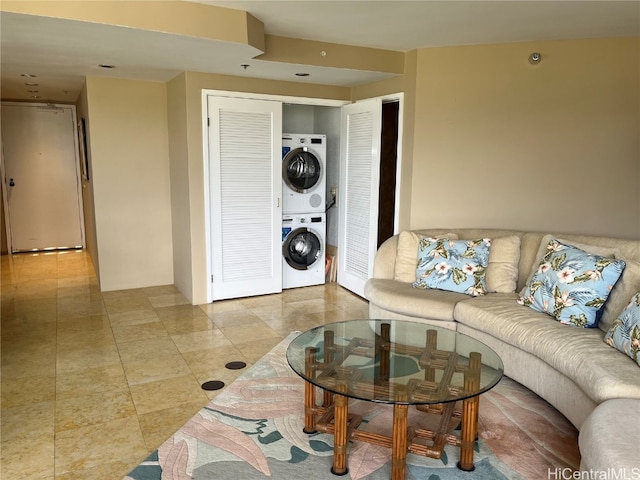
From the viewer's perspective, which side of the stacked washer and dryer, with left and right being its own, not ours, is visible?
front

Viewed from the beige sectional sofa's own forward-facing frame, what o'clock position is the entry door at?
The entry door is roughly at 2 o'clock from the beige sectional sofa.

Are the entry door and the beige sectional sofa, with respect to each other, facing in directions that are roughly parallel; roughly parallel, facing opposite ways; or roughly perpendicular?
roughly perpendicular

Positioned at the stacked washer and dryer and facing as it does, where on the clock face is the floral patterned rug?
The floral patterned rug is roughly at 12 o'clock from the stacked washer and dryer.

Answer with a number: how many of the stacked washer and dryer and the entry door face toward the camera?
2

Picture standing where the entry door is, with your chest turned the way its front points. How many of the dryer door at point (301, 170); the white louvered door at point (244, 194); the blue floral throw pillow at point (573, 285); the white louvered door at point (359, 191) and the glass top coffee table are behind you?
0

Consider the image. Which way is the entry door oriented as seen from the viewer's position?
toward the camera

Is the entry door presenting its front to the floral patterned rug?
yes

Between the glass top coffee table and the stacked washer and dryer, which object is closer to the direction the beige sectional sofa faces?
the glass top coffee table

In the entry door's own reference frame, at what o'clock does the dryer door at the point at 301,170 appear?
The dryer door is roughly at 11 o'clock from the entry door.

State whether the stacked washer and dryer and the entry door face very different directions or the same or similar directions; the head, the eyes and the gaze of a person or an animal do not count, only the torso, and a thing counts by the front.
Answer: same or similar directions

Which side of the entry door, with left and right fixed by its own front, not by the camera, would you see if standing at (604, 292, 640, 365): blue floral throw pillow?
front

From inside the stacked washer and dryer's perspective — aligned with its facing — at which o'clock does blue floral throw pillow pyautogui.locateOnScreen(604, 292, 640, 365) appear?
The blue floral throw pillow is roughly at 11 o'clock from the stacked washer and dryer.

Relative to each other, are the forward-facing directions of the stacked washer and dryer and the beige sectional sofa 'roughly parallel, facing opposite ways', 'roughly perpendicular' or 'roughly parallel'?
roughly perpendicular

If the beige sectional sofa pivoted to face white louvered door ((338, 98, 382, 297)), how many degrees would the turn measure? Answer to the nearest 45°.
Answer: approximately 90° to its right

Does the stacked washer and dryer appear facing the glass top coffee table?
yes

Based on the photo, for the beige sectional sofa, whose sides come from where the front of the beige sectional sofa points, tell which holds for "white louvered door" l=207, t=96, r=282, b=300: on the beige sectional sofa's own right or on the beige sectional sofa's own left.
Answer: on the beige sectional sofa's own right

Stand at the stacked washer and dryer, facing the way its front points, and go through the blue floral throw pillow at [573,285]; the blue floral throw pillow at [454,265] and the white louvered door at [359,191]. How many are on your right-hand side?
0

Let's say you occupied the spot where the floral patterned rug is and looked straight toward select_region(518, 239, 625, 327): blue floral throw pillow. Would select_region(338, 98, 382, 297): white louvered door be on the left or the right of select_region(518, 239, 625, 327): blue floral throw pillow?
left

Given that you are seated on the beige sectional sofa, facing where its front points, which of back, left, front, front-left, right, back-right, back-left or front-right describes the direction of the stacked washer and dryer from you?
right
